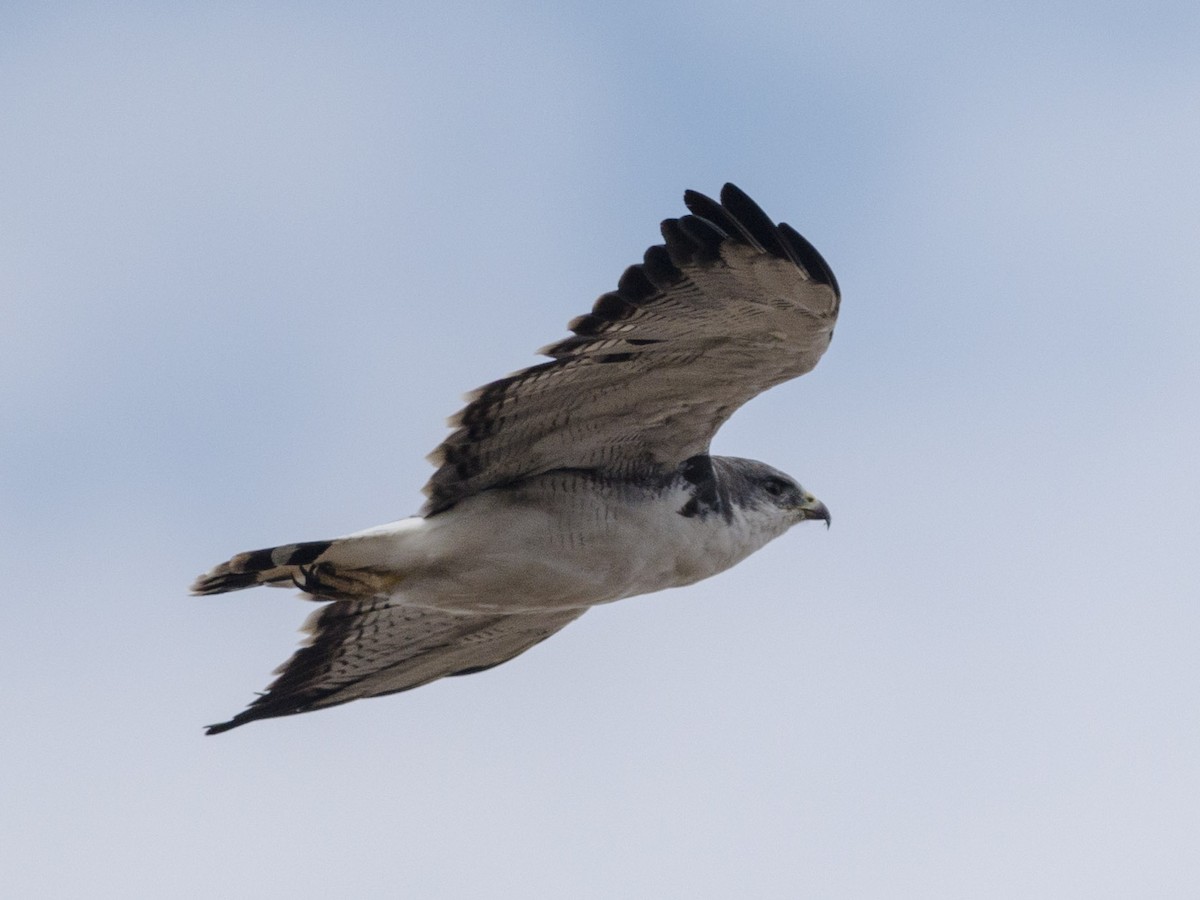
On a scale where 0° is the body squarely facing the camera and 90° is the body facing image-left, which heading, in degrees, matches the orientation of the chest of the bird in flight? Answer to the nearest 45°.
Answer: approximately 270°
